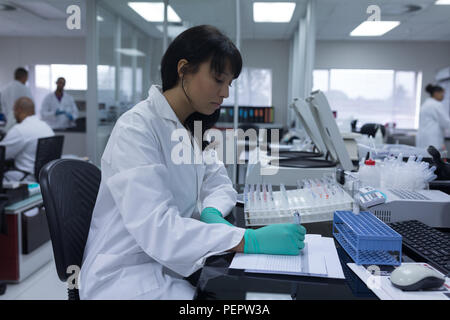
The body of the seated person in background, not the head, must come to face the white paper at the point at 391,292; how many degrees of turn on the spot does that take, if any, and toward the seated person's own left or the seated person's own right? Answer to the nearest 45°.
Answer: approximately 135° to the seated person's own left

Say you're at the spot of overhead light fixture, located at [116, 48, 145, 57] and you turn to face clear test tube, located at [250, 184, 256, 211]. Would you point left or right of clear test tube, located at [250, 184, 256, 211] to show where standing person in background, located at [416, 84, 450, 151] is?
left

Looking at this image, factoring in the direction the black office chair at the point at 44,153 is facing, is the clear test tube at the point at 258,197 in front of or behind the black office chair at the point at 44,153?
behind

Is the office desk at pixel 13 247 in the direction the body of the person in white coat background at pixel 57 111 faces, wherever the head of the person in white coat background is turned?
yes

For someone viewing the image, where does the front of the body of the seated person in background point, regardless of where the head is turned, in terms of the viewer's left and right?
facing away from the viewer and to the left of the viewer

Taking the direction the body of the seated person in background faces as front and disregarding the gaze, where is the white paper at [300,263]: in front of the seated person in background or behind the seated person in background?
behind
